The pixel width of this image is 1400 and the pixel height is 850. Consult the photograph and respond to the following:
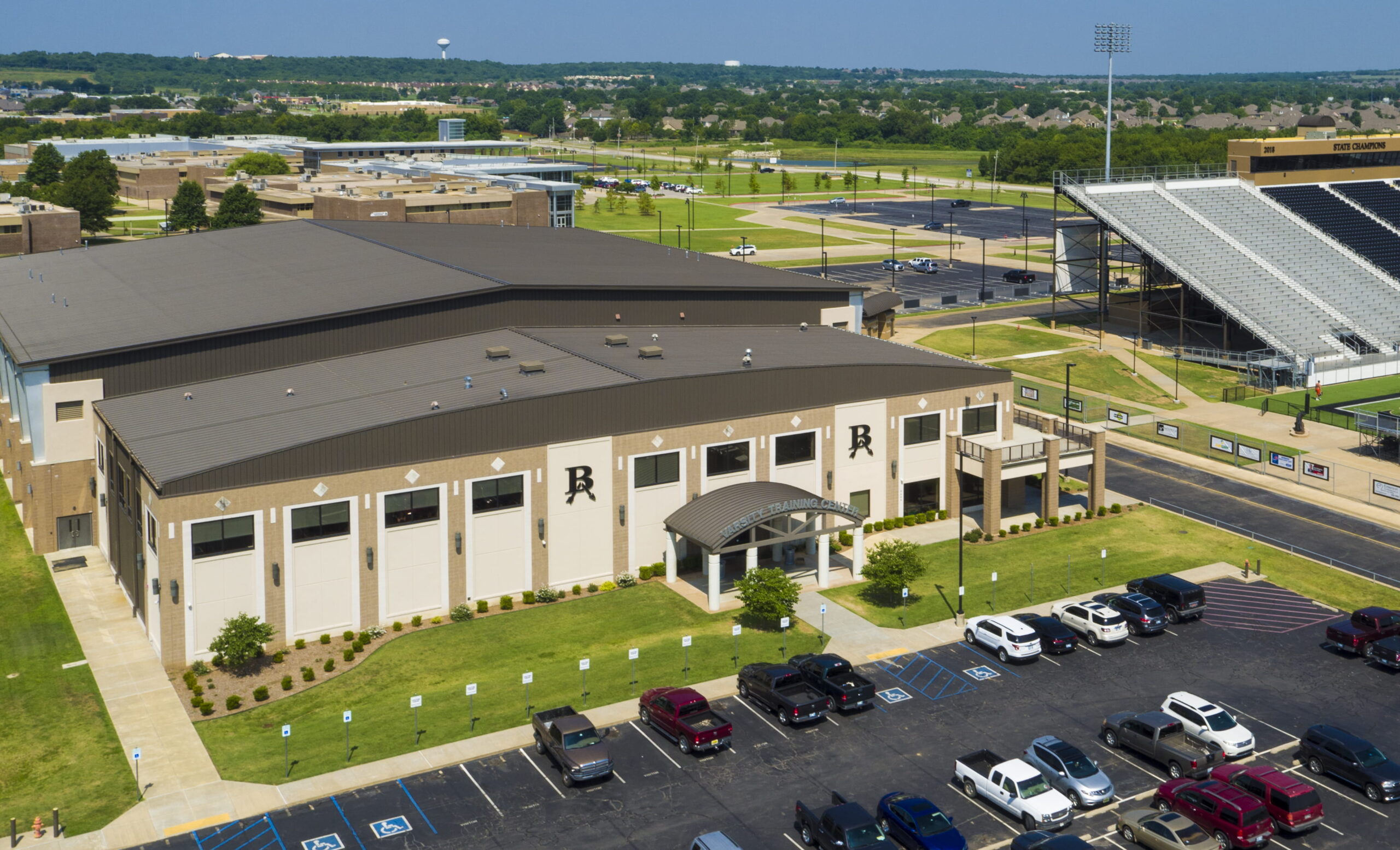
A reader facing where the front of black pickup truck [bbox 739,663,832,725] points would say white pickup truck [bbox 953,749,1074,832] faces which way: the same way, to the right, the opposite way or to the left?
the opposite way

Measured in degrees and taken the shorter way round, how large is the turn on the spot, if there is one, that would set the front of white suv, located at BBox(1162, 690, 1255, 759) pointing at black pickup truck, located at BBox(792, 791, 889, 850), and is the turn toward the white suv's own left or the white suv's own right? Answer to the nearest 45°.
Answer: approximately 90° to the white suv's own right

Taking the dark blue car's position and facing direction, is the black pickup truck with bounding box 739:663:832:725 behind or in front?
behind

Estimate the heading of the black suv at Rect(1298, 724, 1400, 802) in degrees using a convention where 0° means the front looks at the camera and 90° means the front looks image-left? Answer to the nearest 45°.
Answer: approximately 315°

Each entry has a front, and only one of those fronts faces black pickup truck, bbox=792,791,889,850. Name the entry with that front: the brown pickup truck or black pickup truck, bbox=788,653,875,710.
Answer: the brown pickup truck

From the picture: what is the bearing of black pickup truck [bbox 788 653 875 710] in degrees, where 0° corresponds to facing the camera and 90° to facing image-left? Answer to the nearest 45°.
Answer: approximately 135°

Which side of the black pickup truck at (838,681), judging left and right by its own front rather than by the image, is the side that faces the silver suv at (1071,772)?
back

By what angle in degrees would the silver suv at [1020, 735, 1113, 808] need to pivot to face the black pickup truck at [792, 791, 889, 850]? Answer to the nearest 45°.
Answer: approximately 90° to its right

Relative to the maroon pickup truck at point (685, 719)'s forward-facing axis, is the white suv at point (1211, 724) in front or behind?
behind

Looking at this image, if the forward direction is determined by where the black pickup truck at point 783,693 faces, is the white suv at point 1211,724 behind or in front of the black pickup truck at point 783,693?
behind

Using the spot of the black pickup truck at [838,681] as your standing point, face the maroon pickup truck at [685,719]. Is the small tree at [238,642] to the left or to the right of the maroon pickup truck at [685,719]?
right

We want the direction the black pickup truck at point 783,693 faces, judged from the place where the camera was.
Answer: facing away from the viewer and to the left of the viewer
